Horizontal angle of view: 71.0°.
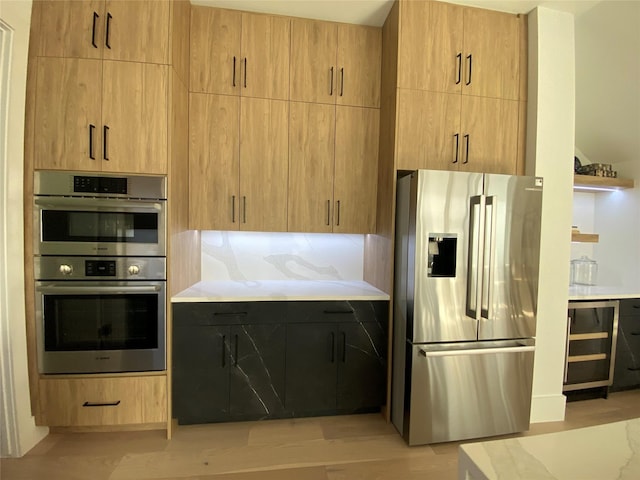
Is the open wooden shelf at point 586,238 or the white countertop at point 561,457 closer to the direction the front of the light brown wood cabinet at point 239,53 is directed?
the white countertop

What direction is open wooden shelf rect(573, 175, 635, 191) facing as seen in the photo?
toward the camera

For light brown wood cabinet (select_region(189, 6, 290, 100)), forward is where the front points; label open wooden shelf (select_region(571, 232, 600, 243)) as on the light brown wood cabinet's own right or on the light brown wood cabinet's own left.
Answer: on the light brown wood cabinet's own left

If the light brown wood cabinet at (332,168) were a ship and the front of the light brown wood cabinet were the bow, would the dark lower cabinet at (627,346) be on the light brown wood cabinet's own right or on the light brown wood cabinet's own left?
on the light brown wood cabinet's own left

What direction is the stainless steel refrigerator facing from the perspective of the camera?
toward the camera

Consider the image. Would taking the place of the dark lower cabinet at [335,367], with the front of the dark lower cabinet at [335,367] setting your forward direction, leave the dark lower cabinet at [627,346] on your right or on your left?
on your left

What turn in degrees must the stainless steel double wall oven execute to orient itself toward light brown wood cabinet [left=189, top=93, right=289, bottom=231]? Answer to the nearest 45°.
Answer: approximately 90° to its left

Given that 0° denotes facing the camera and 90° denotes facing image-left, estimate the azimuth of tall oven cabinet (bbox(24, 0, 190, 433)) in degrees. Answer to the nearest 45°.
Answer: approximately 0°

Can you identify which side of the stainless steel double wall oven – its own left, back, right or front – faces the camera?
front

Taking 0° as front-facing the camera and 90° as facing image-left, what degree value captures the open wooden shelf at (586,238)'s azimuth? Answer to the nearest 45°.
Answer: approximately 0°
